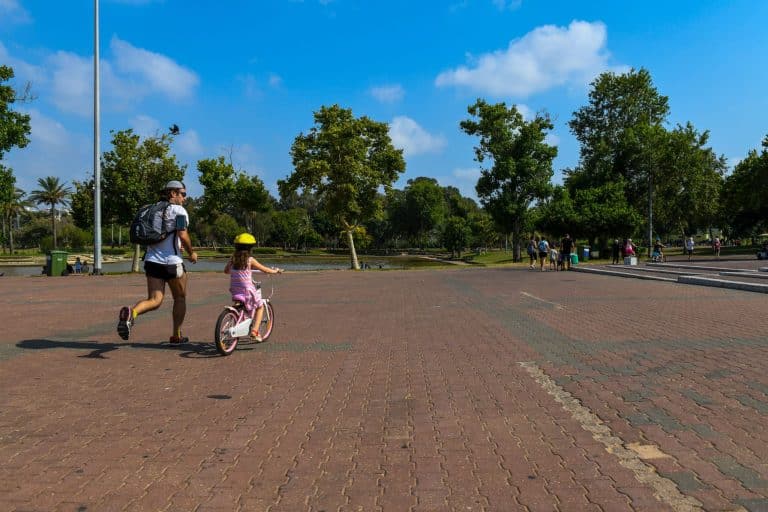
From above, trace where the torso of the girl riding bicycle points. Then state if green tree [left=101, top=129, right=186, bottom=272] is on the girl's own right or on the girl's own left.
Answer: on the girl's own left

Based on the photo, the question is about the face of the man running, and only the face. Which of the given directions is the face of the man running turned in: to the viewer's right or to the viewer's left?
to the viewer's right

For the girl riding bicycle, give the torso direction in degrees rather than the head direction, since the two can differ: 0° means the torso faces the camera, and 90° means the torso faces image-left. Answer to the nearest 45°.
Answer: approximately 225°

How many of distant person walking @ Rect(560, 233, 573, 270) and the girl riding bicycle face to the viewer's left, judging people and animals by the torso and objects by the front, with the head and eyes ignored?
0

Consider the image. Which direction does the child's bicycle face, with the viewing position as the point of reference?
facing away from the viewer and to the right of the viewer
